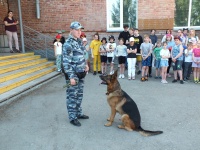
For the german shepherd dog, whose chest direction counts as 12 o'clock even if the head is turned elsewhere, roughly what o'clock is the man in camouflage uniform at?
The man in camouflage uniform is roughly at 12 o'clock from the german shepherd dog.

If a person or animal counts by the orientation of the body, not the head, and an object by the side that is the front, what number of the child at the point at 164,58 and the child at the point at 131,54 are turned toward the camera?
2

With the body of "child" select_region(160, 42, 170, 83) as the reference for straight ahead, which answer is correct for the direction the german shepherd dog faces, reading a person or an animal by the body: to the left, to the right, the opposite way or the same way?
to the right

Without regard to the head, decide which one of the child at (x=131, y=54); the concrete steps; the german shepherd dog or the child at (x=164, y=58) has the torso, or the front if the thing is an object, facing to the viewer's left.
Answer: the german shepherd dog

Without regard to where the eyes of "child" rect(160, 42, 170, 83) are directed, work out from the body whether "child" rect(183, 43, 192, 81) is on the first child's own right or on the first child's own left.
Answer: on the first child's own left

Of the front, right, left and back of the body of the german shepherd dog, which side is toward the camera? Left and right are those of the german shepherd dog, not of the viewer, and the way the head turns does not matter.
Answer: left

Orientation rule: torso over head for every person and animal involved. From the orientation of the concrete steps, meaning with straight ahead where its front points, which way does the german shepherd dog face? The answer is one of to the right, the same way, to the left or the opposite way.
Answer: the opposite way

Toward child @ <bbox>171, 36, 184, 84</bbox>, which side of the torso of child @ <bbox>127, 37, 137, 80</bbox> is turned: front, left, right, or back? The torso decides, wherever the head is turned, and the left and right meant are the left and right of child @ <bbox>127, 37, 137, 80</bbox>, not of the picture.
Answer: left

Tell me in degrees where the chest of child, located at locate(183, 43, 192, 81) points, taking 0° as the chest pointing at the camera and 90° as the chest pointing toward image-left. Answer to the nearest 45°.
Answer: approximately 45°

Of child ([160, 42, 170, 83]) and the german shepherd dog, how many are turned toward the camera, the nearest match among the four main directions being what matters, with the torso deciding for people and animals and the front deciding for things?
1
